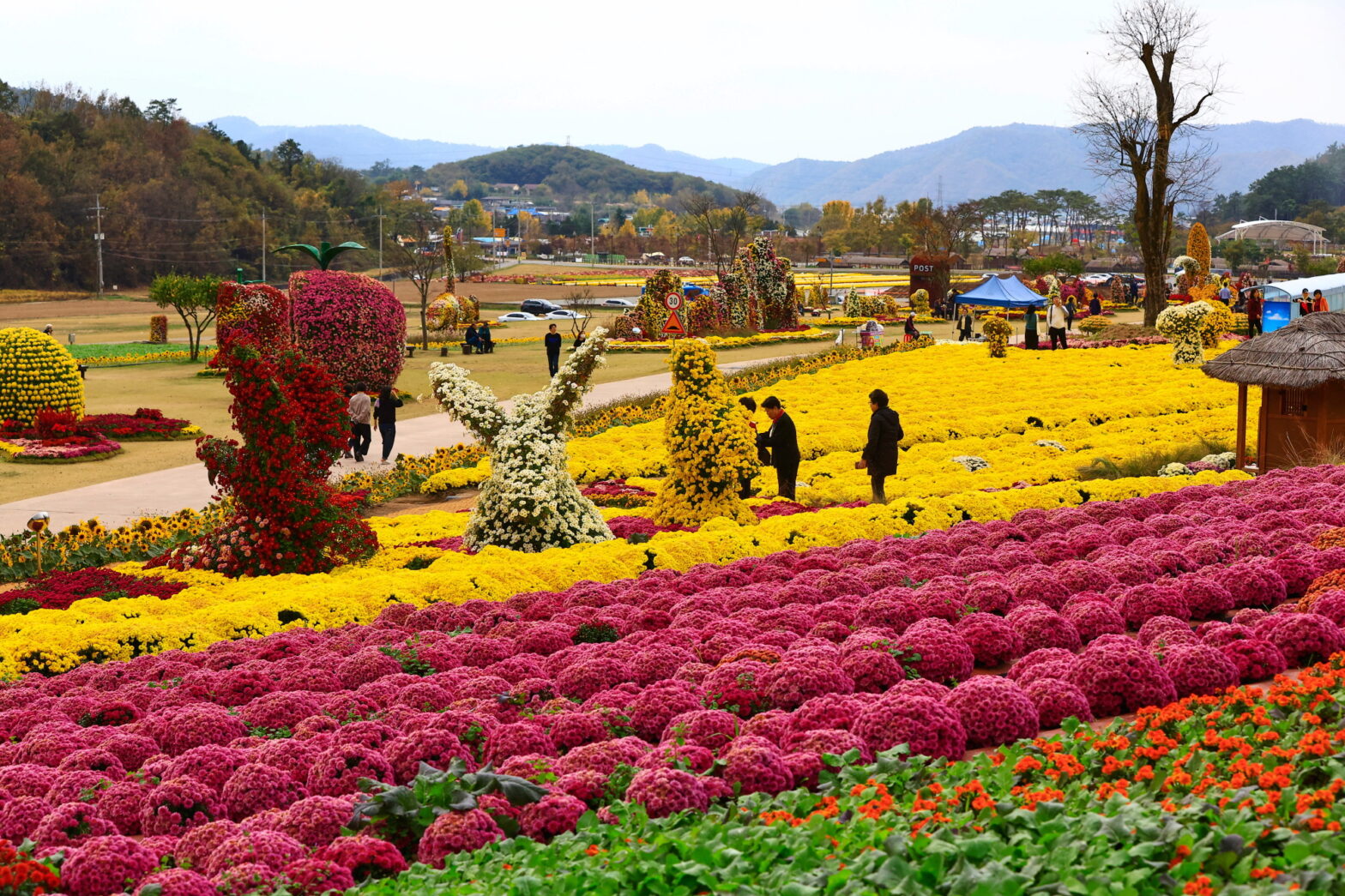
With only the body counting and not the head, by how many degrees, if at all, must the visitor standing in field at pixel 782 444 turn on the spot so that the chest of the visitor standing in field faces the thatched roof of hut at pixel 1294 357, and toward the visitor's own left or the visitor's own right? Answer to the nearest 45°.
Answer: approximately 180°

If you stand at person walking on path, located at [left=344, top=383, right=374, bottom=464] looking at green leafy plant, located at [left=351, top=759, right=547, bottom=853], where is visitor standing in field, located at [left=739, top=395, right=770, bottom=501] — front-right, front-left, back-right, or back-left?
front-left

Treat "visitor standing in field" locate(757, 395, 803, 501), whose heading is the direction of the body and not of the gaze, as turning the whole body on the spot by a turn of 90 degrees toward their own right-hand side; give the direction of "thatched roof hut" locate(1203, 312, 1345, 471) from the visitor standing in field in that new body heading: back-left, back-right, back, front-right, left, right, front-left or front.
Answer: right

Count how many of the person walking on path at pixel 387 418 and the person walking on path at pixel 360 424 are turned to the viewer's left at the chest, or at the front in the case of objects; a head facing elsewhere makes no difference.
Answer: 0

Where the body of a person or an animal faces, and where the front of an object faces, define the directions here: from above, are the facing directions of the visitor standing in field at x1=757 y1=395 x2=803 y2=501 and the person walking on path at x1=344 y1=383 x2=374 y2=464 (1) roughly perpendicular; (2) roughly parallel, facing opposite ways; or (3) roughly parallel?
roughly perpendicular

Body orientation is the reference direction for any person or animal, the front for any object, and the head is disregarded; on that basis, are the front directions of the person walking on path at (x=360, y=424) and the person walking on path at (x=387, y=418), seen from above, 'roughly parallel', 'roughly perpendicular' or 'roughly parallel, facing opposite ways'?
roughly parallel

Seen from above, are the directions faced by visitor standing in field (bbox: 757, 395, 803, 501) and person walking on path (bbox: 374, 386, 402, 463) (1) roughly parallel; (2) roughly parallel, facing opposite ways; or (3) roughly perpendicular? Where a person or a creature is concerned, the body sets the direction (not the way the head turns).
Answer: roughly perpendicular

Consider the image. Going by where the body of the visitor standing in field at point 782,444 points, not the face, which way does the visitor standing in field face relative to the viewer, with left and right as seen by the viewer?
facing to the left of the viewer
